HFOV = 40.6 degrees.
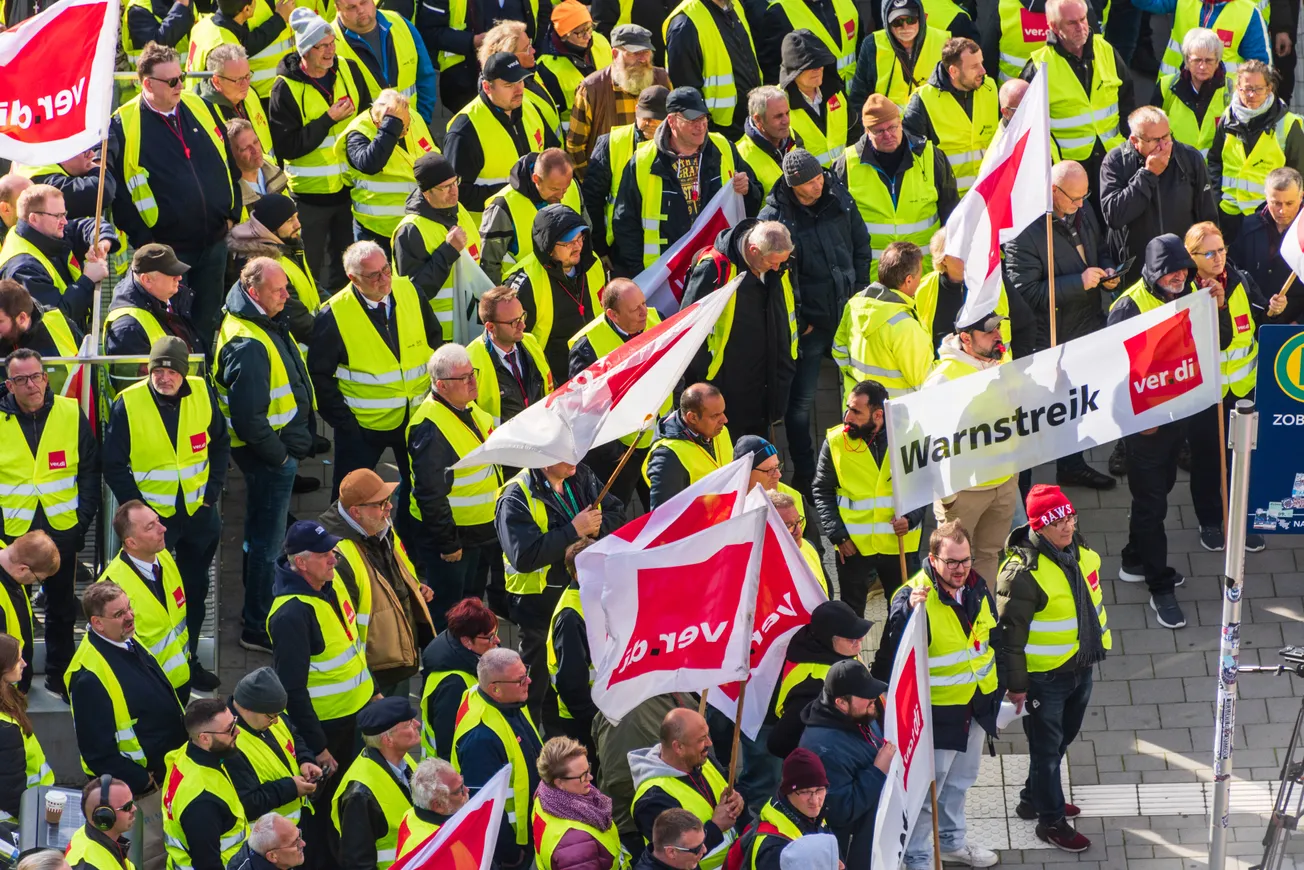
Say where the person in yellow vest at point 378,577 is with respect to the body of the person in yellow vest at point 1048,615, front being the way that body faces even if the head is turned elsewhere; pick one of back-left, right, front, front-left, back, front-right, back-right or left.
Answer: back-right

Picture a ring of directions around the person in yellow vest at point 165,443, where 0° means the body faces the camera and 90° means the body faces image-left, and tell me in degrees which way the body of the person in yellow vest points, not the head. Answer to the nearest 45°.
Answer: approximately 0°

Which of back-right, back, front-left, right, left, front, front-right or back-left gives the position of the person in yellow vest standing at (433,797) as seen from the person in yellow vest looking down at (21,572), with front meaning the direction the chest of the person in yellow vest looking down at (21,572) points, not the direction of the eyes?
front-right

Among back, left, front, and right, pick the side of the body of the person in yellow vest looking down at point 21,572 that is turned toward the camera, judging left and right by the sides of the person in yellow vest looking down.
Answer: right

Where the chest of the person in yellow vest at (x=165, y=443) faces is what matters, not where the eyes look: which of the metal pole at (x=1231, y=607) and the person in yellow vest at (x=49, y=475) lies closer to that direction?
the metal pole
